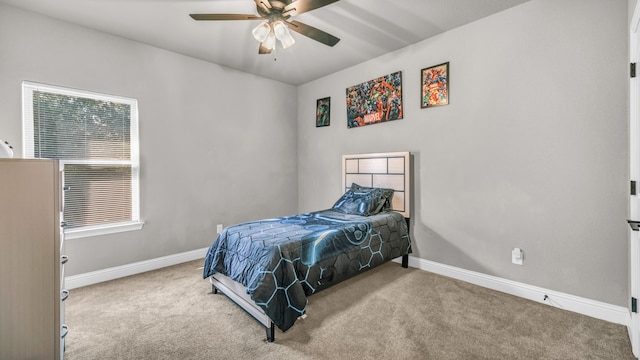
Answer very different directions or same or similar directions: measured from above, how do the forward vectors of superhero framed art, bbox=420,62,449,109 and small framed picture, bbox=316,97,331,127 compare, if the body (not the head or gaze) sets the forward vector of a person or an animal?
same or similar directions

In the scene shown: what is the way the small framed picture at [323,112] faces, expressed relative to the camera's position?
facing the viewer and to the left of the viewer

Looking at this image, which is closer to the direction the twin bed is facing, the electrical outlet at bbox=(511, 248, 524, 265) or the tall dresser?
the tall dresser

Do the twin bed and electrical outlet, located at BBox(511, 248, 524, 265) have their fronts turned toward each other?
no

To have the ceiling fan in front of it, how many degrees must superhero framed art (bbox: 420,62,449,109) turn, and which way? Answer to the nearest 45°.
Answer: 0° — it already faces it

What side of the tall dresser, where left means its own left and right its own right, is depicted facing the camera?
right

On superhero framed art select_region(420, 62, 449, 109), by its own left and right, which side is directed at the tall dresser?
front

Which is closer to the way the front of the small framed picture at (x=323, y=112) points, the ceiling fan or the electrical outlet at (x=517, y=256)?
the ceiling fan

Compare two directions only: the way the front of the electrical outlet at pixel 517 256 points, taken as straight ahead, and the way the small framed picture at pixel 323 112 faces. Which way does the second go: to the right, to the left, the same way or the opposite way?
the same way

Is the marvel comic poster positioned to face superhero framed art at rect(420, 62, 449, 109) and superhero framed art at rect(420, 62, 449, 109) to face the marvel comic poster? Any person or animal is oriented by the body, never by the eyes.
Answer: no

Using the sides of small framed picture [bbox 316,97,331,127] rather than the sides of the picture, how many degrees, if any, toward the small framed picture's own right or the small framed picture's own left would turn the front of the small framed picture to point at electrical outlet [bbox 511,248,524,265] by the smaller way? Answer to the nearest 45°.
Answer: approximately 90° to the small framed picture's own left

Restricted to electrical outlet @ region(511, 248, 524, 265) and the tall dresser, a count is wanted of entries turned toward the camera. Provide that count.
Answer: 1

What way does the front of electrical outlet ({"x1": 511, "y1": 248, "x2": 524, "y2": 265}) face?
toward the camera

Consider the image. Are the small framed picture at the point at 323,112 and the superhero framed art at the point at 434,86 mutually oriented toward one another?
no

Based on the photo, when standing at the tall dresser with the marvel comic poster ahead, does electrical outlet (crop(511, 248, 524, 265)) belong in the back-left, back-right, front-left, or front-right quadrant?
front-right

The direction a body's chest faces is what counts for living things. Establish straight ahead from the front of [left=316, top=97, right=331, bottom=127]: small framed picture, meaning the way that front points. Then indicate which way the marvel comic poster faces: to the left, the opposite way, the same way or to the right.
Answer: the same way

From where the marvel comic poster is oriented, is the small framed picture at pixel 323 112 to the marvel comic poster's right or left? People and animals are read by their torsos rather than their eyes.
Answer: on its right
